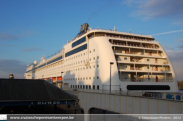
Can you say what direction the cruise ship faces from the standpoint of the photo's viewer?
facing away from the viewer and to the left of the viewer
